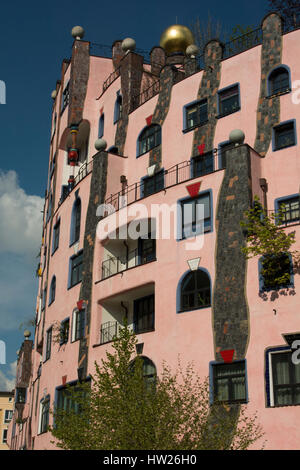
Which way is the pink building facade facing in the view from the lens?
facing the viewer and to the left of the viewer
